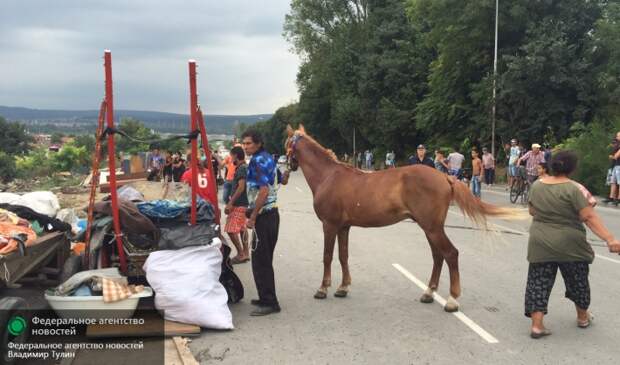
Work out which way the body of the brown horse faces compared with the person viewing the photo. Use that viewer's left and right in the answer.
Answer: facing to the left of the viewer

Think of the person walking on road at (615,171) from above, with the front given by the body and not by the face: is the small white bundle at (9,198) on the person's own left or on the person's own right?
on the person's own left

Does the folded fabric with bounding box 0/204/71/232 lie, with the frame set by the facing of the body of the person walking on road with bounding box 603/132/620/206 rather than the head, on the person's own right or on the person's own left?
on the person's own left

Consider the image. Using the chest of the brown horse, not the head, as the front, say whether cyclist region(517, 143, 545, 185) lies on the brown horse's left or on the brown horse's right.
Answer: on the brown horse's right

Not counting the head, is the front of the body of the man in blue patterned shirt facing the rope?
yes

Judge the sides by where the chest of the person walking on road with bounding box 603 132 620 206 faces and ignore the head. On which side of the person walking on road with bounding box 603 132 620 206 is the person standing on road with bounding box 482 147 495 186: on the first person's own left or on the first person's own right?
on the first person's own right

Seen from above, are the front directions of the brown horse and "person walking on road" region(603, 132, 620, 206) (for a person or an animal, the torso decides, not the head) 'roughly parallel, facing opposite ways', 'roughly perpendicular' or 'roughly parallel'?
roughly parallel

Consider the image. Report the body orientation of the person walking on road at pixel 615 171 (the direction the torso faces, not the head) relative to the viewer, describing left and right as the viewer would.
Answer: facing to the left of the viewer

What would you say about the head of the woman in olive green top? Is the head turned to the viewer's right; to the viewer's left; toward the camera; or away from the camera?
away from the camera

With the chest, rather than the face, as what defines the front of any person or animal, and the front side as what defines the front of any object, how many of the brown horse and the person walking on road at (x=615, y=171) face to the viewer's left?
2

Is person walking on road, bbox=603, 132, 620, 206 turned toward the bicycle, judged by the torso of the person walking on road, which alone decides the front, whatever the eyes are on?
yes

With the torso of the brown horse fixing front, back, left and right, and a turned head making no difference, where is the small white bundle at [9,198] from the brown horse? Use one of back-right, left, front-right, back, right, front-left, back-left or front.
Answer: front
